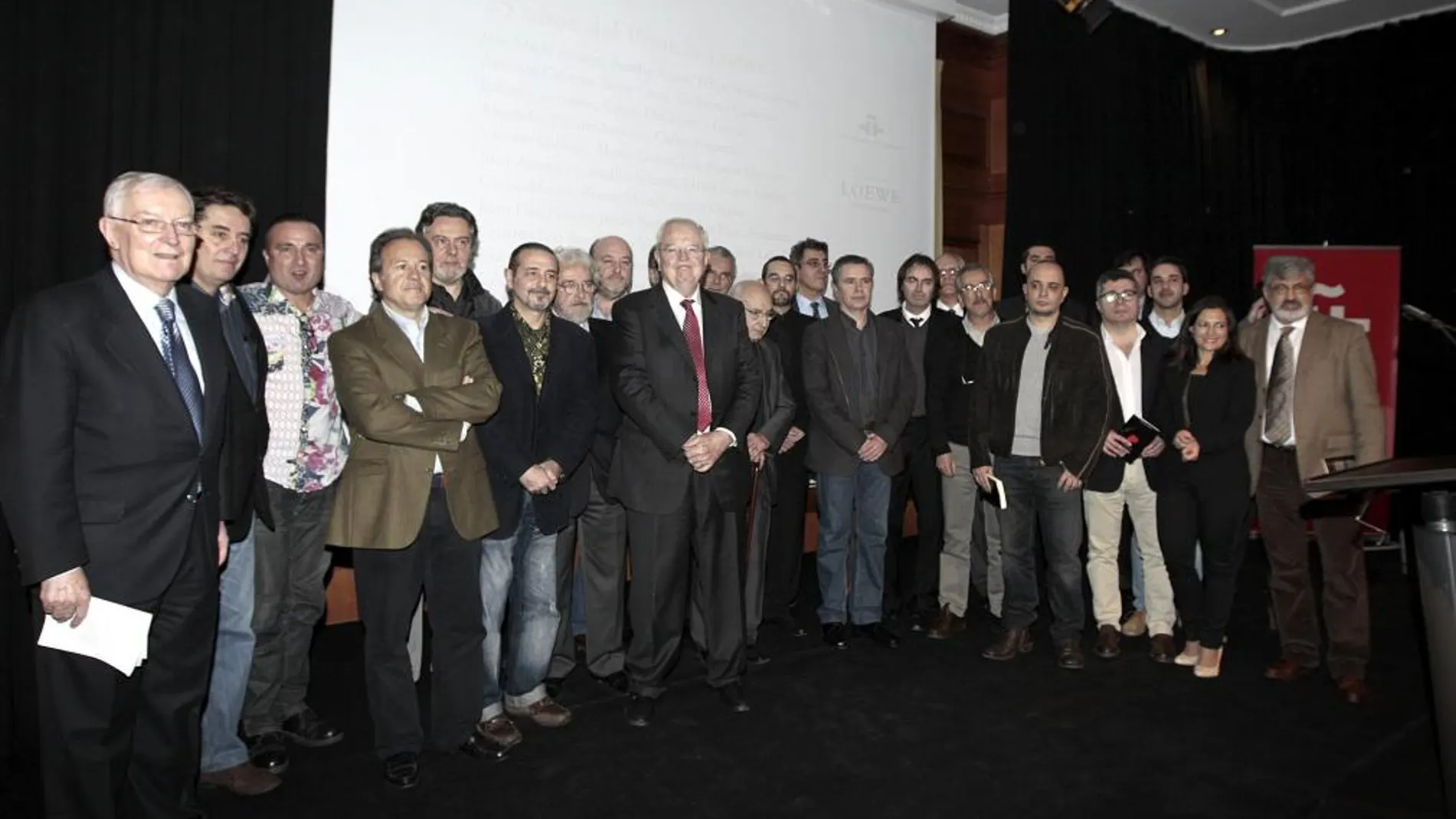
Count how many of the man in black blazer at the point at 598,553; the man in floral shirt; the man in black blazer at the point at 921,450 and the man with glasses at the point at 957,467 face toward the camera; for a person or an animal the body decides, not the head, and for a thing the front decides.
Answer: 4

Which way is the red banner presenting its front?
toward the camera

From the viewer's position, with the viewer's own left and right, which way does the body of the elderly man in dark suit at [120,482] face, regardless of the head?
facing the viewer and to the right of the viewer

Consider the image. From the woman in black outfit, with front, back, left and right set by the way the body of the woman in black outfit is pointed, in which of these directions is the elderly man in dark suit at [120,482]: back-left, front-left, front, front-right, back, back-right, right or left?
front

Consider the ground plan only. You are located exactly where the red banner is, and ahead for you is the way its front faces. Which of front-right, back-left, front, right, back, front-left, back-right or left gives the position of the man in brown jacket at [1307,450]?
front

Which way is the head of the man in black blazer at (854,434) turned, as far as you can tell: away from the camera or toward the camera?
toward the camera

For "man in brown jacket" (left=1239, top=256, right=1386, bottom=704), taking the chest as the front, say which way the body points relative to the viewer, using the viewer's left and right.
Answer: facing the viewer and to the left of the viewer

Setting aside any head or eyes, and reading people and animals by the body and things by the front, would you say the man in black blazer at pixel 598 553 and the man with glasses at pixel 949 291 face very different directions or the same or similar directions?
same or similar directions

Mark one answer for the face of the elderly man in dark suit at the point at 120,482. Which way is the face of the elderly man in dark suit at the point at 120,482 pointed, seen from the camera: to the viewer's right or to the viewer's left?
to the viewer's right

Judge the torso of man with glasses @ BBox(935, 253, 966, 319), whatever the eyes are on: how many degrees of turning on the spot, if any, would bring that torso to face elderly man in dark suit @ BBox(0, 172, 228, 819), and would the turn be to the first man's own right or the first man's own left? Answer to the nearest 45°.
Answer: approximately 45° to the first man's own right

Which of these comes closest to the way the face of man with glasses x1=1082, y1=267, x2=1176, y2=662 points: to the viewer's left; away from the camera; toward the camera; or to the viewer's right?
toward the camera

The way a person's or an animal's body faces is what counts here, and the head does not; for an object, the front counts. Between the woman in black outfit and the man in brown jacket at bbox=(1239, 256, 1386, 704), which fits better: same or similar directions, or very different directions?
same or similar directions

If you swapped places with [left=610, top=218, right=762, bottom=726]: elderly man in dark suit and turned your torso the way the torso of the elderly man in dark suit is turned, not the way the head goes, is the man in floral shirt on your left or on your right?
on your right

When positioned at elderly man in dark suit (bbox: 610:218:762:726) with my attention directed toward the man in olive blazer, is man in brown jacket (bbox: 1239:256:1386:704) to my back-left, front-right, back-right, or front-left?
back-left

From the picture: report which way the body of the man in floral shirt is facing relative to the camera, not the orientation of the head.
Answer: toward the camera
